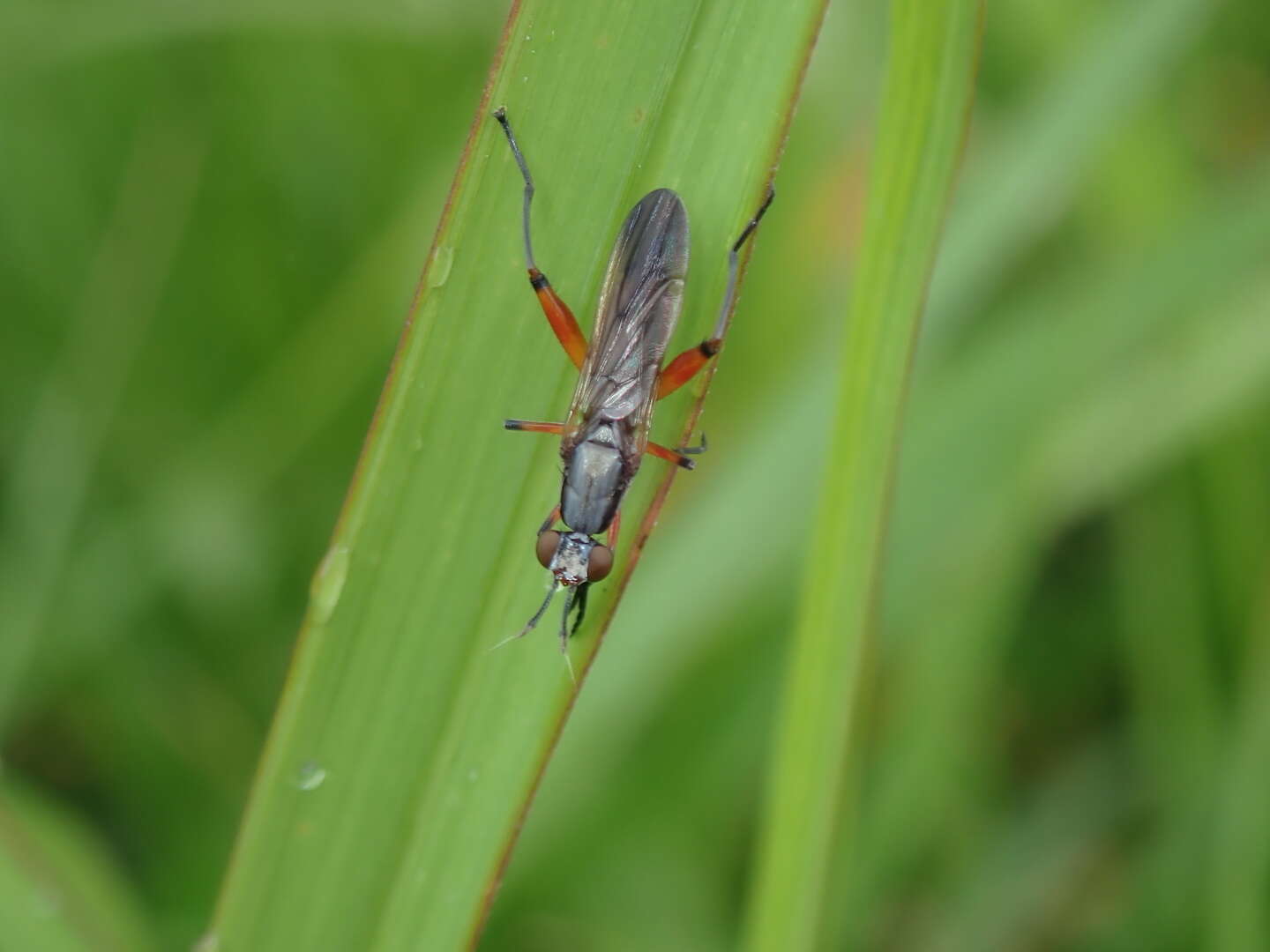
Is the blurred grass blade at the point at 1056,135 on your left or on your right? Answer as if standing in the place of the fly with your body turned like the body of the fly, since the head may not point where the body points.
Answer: on your left

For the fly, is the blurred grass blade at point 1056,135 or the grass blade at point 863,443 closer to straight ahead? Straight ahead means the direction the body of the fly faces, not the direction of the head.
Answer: the grass blade

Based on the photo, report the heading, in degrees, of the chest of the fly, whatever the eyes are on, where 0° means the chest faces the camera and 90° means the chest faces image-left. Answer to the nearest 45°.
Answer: approximately 0°
